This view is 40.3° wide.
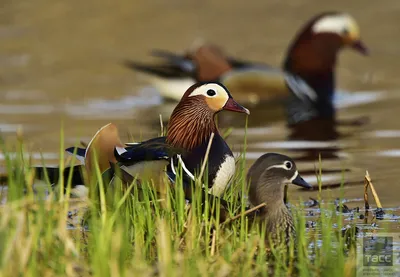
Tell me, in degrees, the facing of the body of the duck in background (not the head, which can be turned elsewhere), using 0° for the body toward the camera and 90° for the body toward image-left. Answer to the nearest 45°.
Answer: approximately 270°

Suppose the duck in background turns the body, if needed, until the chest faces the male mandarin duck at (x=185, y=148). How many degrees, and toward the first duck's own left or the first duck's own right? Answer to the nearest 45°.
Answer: approximately 90° to the first duck's own right

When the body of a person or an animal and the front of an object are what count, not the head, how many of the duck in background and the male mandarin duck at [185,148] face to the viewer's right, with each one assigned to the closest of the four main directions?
2

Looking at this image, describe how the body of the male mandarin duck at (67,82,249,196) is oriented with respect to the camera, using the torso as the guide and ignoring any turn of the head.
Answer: to the viewer's right

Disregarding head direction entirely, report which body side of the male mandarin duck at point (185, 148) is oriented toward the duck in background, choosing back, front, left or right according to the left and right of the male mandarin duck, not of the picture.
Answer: left
